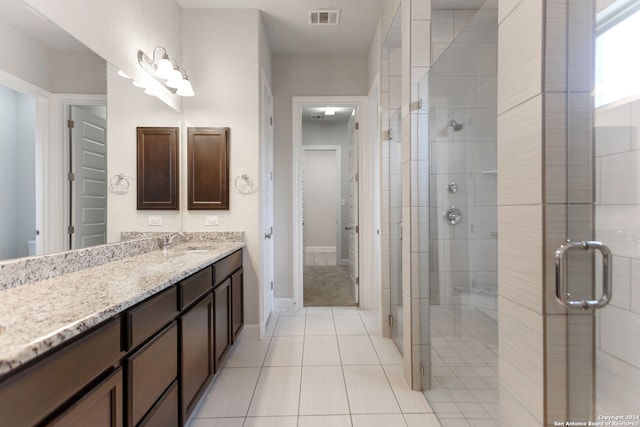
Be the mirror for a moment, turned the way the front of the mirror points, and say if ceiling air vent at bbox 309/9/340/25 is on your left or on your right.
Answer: on your left

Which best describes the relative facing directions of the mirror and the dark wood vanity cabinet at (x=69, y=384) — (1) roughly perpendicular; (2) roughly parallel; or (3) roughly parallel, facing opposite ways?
roughly parallel

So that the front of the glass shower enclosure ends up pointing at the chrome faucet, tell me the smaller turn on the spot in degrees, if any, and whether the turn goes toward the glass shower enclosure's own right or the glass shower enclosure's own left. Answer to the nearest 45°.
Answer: approximately 45° to the glass shower enclosure's own right

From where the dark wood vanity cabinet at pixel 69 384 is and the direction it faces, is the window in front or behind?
in front

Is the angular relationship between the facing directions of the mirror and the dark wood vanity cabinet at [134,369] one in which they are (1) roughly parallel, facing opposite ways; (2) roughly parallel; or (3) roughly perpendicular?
roughly parallel

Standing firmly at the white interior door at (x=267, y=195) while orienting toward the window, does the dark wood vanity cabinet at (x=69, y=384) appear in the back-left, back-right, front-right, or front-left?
front-right

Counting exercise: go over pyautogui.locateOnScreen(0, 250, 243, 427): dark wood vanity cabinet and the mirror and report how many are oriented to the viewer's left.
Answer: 0

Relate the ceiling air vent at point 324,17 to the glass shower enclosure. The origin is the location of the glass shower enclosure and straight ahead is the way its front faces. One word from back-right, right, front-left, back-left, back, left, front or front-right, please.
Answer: right

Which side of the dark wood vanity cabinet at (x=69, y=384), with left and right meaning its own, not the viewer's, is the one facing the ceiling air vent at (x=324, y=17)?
left

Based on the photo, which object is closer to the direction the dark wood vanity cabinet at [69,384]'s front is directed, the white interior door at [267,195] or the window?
the window

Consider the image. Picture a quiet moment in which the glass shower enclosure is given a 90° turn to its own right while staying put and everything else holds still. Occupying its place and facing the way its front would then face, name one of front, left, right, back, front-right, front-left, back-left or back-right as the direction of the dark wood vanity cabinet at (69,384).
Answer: left

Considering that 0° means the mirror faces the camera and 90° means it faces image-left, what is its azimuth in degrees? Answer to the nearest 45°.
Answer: approximately 315°

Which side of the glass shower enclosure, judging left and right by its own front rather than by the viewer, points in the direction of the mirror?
front

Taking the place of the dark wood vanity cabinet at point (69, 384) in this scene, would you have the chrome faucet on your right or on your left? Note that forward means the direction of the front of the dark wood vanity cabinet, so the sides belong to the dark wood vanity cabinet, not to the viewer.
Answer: on your left

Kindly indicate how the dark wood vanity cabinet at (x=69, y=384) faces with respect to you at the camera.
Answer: facing the viewer and to the right of the viewer
